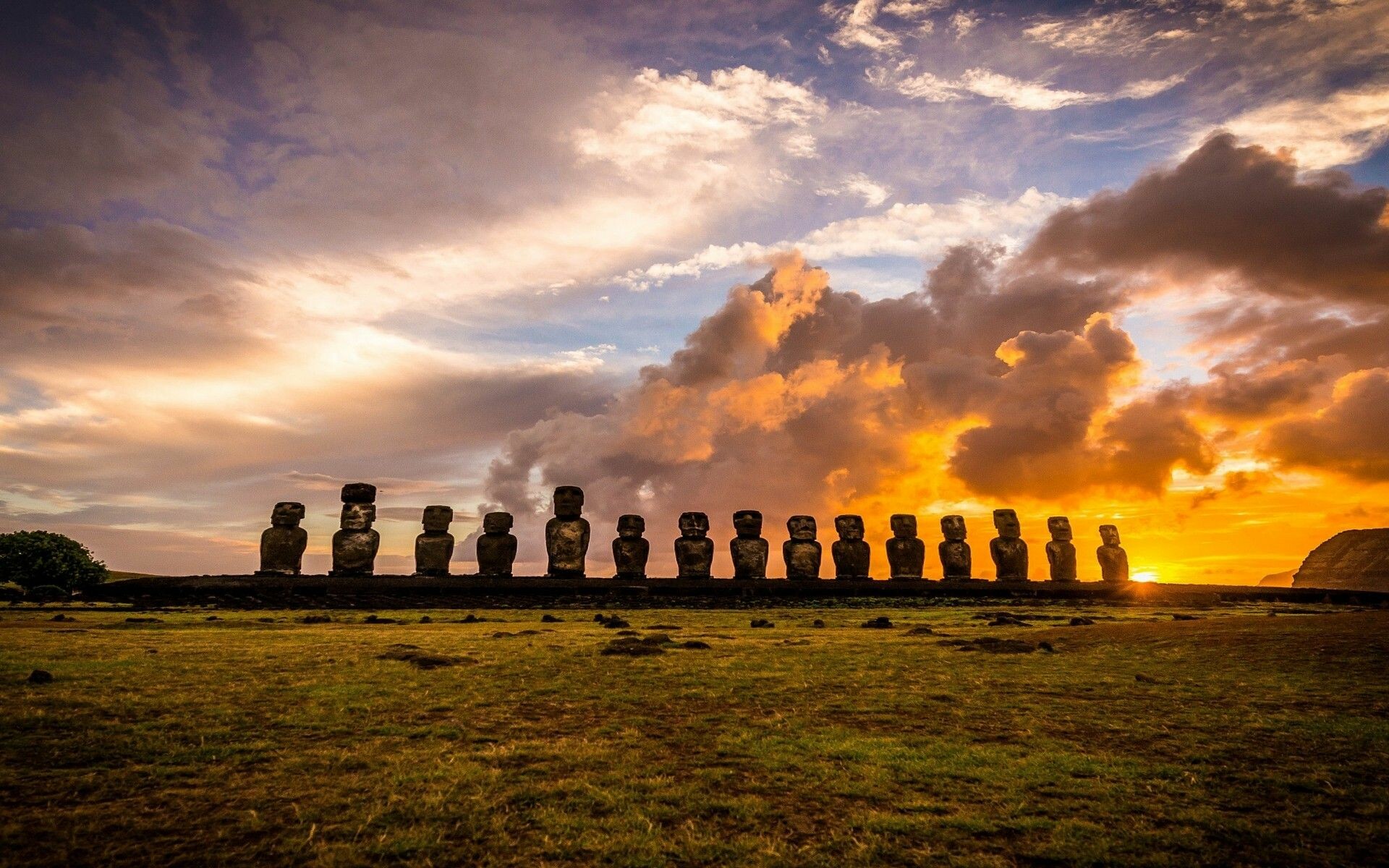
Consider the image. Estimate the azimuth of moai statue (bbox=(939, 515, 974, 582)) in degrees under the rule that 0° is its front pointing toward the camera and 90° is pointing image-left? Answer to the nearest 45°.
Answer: approximately 315°

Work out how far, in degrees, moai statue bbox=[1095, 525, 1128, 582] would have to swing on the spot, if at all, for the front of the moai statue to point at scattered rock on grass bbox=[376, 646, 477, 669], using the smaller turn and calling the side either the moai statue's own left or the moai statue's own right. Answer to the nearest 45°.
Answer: approximately 45° to the moai statue's own right

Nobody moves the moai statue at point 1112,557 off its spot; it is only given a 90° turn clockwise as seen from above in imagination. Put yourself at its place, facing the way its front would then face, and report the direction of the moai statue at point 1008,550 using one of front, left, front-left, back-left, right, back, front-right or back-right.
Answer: front

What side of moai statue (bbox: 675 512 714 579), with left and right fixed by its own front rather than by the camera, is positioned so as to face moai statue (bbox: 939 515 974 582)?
left

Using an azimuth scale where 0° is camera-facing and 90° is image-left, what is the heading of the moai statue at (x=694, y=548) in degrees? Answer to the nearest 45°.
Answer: approximately 0°

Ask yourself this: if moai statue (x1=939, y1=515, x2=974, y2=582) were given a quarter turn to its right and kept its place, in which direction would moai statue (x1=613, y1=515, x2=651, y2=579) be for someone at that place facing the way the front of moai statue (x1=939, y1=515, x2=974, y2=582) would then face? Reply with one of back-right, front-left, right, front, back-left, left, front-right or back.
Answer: front

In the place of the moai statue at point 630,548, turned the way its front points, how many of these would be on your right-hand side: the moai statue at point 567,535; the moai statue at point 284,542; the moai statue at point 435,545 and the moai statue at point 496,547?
4

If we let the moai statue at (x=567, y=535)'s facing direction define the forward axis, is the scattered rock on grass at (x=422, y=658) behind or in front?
in front
